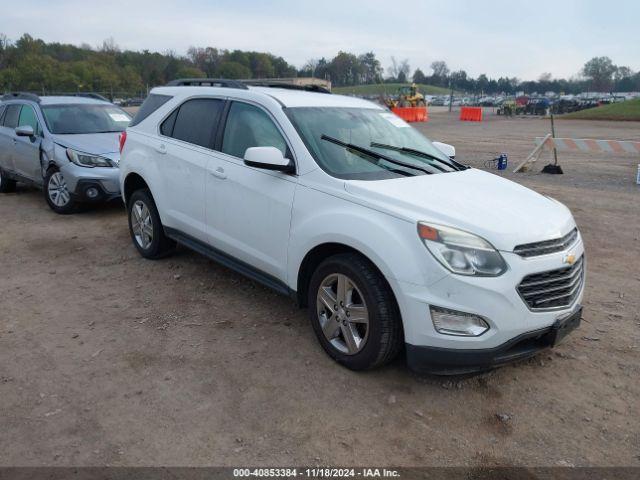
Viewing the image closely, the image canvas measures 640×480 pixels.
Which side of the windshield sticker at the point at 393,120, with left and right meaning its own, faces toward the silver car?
back

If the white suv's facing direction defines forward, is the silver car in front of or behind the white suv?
behind
